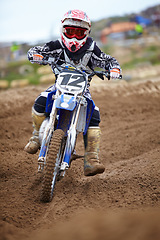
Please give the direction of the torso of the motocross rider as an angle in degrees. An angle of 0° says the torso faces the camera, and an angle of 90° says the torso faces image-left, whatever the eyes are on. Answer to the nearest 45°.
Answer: approximately 0°

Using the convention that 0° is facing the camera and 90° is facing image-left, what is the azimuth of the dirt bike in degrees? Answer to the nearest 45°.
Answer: approximately 0°
